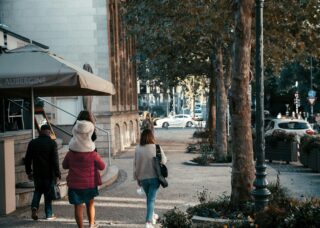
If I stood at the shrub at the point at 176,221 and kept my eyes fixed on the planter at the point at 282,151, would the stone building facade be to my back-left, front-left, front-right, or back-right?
front-left

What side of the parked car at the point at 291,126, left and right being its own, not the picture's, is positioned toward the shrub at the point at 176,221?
back

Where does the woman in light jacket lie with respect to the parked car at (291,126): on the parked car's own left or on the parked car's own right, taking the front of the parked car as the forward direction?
on the parked car's own left

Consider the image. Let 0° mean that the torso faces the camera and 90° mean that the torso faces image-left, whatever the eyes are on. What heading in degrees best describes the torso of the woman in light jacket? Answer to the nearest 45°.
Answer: approximately 180°

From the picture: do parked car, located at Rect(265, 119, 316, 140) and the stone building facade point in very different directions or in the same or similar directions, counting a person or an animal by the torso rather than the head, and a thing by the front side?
very different directions

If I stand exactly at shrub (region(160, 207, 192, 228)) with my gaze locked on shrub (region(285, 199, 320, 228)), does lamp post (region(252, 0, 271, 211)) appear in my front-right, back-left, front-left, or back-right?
front-left

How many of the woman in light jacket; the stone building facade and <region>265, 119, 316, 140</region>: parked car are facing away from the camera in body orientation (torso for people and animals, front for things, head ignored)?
2

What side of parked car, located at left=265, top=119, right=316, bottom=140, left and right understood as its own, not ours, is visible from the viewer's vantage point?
back

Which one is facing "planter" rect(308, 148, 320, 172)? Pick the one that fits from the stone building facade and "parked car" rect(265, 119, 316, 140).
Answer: the stone building facade

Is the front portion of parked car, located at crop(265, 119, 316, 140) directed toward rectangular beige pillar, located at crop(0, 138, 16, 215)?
no
